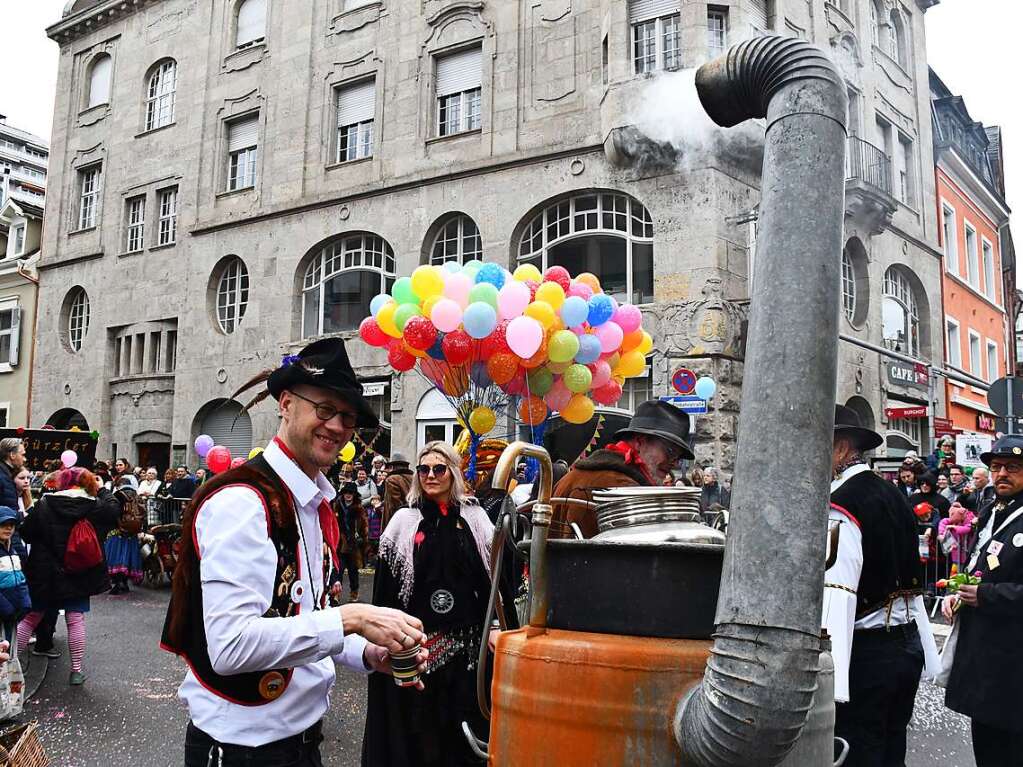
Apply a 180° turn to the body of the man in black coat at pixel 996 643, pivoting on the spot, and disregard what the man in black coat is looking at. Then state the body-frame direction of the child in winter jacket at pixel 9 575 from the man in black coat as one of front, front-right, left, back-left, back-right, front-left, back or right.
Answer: back-left

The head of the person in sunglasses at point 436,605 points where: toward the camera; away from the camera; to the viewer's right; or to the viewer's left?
toward the camera

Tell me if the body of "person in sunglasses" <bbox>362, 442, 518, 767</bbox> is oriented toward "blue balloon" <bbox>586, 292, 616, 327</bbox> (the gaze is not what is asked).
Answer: no

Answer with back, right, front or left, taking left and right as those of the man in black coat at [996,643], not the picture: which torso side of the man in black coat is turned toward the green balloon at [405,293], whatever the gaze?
right

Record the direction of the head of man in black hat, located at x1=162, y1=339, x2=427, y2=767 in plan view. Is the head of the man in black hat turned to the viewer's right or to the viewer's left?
to the viewer's right

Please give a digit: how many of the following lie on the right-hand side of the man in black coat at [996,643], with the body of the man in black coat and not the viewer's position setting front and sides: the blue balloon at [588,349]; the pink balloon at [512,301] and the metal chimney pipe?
2

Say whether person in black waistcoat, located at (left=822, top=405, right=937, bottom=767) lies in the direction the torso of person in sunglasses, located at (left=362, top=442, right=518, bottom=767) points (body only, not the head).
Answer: no

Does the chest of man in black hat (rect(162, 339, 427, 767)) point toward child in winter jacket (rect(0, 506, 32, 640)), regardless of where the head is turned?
no

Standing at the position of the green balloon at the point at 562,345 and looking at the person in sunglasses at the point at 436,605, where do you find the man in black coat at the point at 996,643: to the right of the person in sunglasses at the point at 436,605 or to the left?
left

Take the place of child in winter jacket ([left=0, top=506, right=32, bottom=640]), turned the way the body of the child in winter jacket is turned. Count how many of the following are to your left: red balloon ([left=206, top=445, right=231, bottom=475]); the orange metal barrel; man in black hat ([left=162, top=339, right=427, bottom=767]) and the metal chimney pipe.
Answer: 1

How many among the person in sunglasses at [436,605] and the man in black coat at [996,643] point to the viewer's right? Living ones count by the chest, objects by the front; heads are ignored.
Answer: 0

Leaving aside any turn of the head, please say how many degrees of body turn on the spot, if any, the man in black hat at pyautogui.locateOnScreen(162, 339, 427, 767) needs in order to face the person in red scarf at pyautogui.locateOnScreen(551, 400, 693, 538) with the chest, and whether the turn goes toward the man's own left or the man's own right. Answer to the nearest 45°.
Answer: approximately 90° to the man's own left

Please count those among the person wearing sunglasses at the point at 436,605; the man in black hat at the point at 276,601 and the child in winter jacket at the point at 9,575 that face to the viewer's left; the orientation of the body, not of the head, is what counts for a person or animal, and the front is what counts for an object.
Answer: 0

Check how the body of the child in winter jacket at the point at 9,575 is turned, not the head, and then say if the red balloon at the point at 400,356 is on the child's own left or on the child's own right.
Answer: on the child's own left

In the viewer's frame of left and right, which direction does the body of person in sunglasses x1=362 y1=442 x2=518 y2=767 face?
facing the viewer

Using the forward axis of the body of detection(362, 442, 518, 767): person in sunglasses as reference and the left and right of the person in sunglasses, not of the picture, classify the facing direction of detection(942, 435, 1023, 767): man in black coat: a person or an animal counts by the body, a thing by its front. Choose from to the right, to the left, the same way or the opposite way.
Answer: to the right

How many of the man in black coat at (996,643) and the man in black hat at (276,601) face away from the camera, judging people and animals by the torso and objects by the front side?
0

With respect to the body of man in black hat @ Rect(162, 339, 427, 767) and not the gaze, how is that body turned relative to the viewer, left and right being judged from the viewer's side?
facing the viewer and to the right of the viewer

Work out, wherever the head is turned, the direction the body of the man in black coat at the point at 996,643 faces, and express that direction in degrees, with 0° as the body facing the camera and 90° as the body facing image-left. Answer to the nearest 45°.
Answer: approximately 45°

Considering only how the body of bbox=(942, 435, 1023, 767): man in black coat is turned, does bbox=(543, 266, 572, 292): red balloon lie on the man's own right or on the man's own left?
on the man's own right
